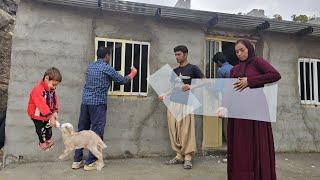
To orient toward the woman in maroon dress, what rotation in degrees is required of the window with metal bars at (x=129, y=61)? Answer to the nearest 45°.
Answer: approximately 45° to its left

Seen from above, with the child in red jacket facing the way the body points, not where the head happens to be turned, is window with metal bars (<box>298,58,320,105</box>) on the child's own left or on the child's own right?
on the child's own left

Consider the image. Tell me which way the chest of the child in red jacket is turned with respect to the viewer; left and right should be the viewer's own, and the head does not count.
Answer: facing the viewer and to the right of the viewer

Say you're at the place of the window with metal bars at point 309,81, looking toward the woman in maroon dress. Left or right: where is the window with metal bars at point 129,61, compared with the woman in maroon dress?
right

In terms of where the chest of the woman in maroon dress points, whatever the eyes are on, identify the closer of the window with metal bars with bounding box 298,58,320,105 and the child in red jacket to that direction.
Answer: the child in red jacket

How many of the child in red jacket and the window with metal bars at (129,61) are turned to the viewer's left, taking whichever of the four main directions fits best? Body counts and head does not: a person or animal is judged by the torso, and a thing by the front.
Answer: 0

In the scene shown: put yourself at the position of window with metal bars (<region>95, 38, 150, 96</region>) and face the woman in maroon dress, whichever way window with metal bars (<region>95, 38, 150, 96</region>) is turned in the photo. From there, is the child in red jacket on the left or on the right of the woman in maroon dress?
right

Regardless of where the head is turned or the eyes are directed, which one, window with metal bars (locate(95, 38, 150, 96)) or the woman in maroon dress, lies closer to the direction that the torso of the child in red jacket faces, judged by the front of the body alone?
the woman in maroon dress

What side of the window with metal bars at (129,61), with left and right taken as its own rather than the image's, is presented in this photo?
front

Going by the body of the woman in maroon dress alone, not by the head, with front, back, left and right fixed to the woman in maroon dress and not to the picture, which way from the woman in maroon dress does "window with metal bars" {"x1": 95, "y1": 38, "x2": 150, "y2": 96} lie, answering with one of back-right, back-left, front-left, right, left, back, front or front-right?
right

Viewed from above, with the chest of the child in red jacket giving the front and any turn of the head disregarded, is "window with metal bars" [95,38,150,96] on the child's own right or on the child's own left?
on the child's own left

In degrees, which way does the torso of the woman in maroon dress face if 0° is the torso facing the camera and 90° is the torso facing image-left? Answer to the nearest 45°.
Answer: approximately 45°

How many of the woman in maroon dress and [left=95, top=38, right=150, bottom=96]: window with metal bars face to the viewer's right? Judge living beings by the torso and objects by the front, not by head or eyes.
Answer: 0

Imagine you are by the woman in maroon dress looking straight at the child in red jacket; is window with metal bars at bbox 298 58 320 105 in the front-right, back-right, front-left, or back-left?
back-right

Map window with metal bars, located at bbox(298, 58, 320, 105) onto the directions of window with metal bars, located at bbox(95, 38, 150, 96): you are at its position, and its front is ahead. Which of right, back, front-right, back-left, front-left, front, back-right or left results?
left
